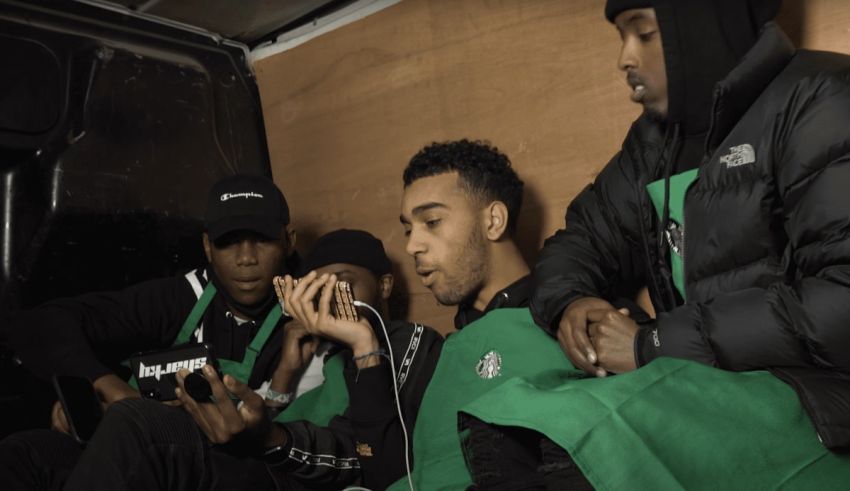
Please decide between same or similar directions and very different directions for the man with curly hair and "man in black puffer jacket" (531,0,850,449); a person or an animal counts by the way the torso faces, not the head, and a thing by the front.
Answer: same or similar directions

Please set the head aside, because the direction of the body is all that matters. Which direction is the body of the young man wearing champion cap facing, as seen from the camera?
toward the camera

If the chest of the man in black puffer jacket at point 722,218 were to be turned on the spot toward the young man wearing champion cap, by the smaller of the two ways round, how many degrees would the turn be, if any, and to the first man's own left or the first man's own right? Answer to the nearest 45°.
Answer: approximately 45° to the first man's own right

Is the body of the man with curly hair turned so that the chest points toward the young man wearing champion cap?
no

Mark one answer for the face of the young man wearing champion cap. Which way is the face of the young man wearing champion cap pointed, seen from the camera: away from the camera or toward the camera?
toward the camera

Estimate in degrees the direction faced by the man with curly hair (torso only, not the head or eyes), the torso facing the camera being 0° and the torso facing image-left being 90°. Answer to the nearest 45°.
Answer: approximately 45°

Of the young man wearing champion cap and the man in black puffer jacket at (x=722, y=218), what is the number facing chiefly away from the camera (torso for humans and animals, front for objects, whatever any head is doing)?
0

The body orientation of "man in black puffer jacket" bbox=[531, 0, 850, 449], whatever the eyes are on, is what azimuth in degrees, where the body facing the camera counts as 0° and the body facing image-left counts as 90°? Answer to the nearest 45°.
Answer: approximately 45°

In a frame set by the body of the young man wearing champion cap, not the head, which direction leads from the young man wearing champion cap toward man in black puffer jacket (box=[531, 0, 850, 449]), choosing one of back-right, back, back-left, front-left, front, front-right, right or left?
front-left

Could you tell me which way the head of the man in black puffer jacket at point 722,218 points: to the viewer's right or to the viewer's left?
to the viewer's left
